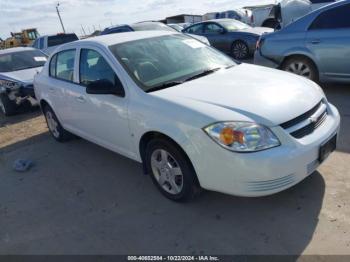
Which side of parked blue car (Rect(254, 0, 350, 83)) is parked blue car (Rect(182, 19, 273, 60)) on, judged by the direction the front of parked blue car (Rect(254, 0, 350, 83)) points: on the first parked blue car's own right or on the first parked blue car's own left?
on the first parked blue car's own left

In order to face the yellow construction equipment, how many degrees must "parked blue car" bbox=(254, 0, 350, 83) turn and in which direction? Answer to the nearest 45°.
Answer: approximately 135° to its left

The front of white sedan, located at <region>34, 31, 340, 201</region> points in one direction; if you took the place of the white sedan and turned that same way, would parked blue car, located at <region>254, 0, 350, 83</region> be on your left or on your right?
on your left

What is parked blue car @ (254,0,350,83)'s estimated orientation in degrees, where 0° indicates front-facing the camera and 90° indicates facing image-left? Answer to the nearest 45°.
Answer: approximately 270°

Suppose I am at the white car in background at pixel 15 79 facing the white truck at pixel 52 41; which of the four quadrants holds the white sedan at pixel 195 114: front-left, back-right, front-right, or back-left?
back-right

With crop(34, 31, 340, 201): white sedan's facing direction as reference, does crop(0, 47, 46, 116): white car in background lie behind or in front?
behind
